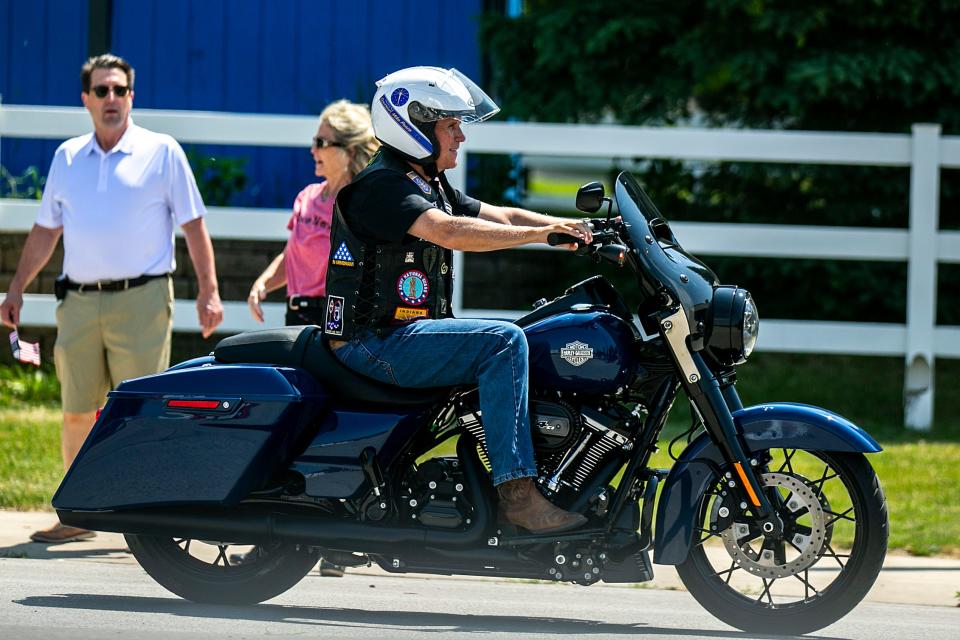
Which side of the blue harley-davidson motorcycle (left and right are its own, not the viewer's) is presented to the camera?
right

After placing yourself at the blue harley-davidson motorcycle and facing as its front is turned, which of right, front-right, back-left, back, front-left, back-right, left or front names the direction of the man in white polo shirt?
back-left

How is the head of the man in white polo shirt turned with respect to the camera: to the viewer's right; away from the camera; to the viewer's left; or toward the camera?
toward the camera

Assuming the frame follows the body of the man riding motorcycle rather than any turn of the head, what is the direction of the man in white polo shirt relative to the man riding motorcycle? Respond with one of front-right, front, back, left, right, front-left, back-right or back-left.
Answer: back-left

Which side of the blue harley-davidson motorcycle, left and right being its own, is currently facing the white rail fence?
left

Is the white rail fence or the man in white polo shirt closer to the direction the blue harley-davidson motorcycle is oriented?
the white rail fence

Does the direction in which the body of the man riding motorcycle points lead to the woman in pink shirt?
no

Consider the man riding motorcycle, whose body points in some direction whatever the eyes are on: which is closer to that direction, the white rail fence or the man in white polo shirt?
the white rail fence

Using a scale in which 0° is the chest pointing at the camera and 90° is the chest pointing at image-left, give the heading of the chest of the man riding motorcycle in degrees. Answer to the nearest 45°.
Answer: approximately 270°

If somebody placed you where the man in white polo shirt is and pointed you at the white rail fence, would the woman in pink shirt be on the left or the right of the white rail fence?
right

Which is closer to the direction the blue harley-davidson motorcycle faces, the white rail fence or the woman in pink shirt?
the white rail fence

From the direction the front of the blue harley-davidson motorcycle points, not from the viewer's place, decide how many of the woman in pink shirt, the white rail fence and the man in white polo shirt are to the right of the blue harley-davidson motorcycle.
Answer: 0

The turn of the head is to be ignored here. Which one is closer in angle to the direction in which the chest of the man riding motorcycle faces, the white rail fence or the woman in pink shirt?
the white rail fence

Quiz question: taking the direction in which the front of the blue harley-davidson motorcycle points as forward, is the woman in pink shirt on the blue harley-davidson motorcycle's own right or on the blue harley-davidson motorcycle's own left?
on the blue harley-davidson motorcycle's own left

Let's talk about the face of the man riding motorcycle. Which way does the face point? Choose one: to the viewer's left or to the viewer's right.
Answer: to the viewer's right

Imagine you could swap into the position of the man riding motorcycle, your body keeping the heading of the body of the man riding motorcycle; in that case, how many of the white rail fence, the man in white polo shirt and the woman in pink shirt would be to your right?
0
